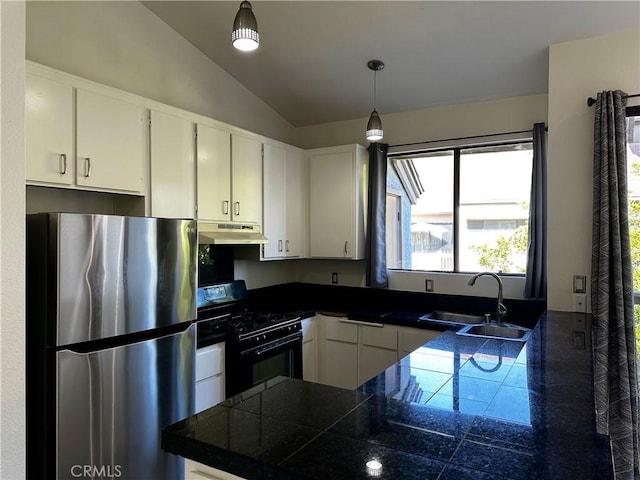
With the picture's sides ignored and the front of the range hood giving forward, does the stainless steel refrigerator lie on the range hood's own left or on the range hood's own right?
on the range hood's own right

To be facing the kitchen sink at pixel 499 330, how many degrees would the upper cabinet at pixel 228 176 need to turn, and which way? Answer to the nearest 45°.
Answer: approximately 45° to its left
